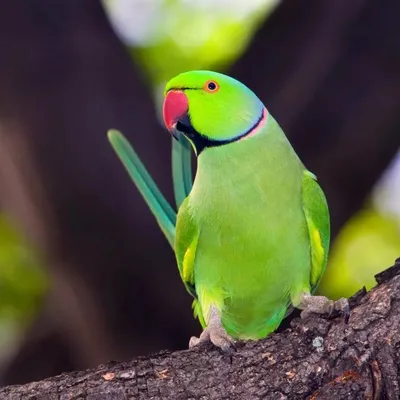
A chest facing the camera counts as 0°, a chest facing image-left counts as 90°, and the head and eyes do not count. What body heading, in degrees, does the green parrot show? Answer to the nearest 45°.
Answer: approximately 0°
